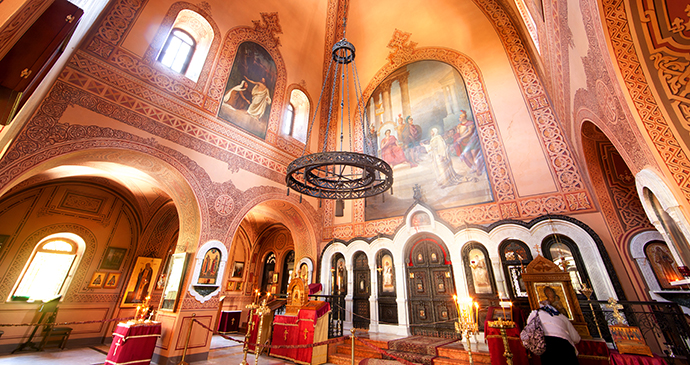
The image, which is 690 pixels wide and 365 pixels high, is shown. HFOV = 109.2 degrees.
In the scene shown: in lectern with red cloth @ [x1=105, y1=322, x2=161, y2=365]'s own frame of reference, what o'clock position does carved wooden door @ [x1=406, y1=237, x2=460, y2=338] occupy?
The carved wooden door is roughly at 8 o'clock from the lectern with red cloth.

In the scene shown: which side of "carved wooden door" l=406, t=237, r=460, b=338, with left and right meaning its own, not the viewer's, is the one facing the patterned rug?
front

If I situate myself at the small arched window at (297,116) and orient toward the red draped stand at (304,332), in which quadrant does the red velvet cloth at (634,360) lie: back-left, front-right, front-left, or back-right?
front-left

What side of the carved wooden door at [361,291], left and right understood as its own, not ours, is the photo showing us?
front

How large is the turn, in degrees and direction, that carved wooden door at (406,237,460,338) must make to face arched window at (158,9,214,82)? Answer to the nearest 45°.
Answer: approximately 45° to its right

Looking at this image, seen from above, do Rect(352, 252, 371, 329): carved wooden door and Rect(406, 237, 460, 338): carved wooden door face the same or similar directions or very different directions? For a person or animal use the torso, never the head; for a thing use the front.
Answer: same or similar directions

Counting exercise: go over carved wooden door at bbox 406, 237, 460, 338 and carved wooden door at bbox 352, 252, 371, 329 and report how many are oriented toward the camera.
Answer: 2

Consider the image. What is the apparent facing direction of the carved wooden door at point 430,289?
toward the camera

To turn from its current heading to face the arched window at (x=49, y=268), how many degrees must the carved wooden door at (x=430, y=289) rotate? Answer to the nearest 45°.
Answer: approximately 90° to its right

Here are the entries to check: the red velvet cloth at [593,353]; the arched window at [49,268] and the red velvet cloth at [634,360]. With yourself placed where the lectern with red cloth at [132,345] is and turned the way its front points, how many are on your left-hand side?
2

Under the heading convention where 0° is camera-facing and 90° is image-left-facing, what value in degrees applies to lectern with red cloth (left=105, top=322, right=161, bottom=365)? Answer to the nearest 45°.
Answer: approximately 45°

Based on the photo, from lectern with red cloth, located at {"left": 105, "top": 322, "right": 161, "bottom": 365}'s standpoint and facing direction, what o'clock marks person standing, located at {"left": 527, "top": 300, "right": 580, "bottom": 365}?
The person standing is roughly at 9 o'clock from the lectern with red cloth.

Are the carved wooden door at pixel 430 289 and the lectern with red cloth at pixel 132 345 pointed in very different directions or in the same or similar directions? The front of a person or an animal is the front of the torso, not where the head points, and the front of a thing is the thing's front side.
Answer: same or similar directions

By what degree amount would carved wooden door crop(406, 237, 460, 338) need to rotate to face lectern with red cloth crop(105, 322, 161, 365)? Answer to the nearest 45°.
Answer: approximately 45° to its right
